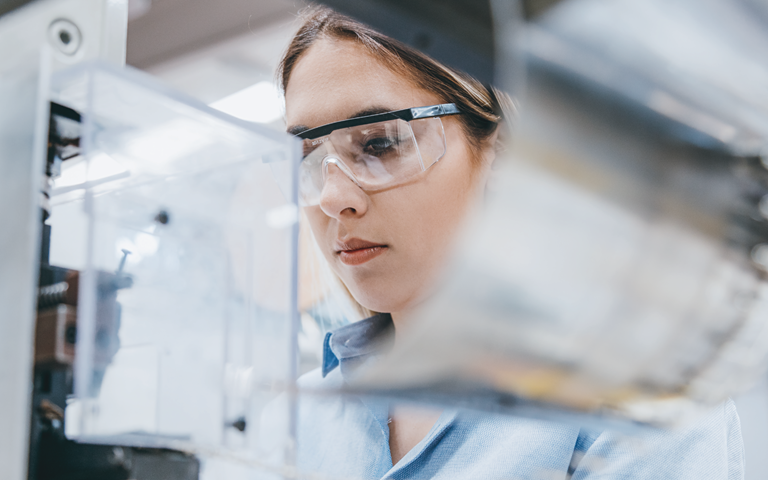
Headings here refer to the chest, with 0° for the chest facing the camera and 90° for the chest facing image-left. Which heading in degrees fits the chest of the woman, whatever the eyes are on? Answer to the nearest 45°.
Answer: approximately 45°

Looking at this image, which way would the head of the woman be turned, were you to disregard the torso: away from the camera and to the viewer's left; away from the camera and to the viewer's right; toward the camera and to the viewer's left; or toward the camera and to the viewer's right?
toward the camera and to the viewer's left
